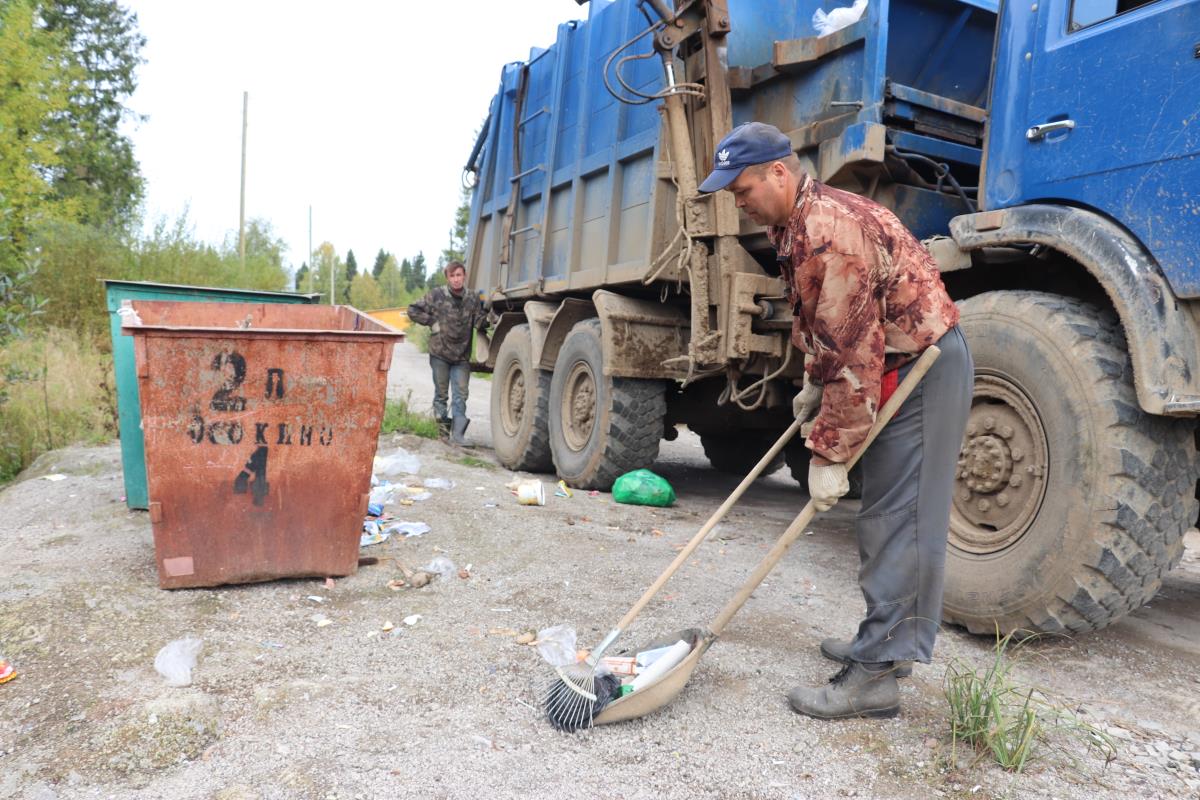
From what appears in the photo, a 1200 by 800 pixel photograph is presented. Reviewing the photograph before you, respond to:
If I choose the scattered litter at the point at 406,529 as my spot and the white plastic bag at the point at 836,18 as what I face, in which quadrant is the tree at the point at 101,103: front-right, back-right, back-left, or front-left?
back-left

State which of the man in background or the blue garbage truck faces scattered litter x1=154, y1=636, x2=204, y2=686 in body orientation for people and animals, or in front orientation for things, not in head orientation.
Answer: the man in background

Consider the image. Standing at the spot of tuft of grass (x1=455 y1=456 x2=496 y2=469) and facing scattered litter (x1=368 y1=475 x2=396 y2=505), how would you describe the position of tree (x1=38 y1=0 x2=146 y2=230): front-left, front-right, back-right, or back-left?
back-right

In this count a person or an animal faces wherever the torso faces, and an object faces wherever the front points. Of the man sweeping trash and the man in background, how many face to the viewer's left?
1

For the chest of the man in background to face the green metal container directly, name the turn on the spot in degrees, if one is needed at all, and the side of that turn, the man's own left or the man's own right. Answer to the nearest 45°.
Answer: approximately 45° to the man's own right

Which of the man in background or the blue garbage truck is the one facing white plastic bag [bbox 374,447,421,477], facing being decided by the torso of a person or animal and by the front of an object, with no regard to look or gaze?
the man in background

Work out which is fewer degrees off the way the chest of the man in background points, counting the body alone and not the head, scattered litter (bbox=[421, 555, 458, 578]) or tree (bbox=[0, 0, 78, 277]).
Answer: the scattered litter

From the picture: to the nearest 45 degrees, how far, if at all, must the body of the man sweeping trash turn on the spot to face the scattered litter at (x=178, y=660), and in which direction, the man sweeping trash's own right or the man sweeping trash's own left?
0° — they already face it

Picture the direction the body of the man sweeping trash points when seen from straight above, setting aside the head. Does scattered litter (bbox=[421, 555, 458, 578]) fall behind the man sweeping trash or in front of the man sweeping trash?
in front

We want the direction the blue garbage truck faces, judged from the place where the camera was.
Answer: facing the viewer and to the right of the viewer

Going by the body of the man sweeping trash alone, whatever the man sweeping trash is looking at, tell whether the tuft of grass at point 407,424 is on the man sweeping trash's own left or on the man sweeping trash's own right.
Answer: on the man sweeping trash's own right

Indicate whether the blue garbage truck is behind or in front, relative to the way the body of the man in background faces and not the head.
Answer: in front

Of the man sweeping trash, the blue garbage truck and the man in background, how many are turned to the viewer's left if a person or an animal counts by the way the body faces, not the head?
1

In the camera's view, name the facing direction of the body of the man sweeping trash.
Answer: to the viewer's left

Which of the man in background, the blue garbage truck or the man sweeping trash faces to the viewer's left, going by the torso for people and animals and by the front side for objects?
the man sweeping trash
